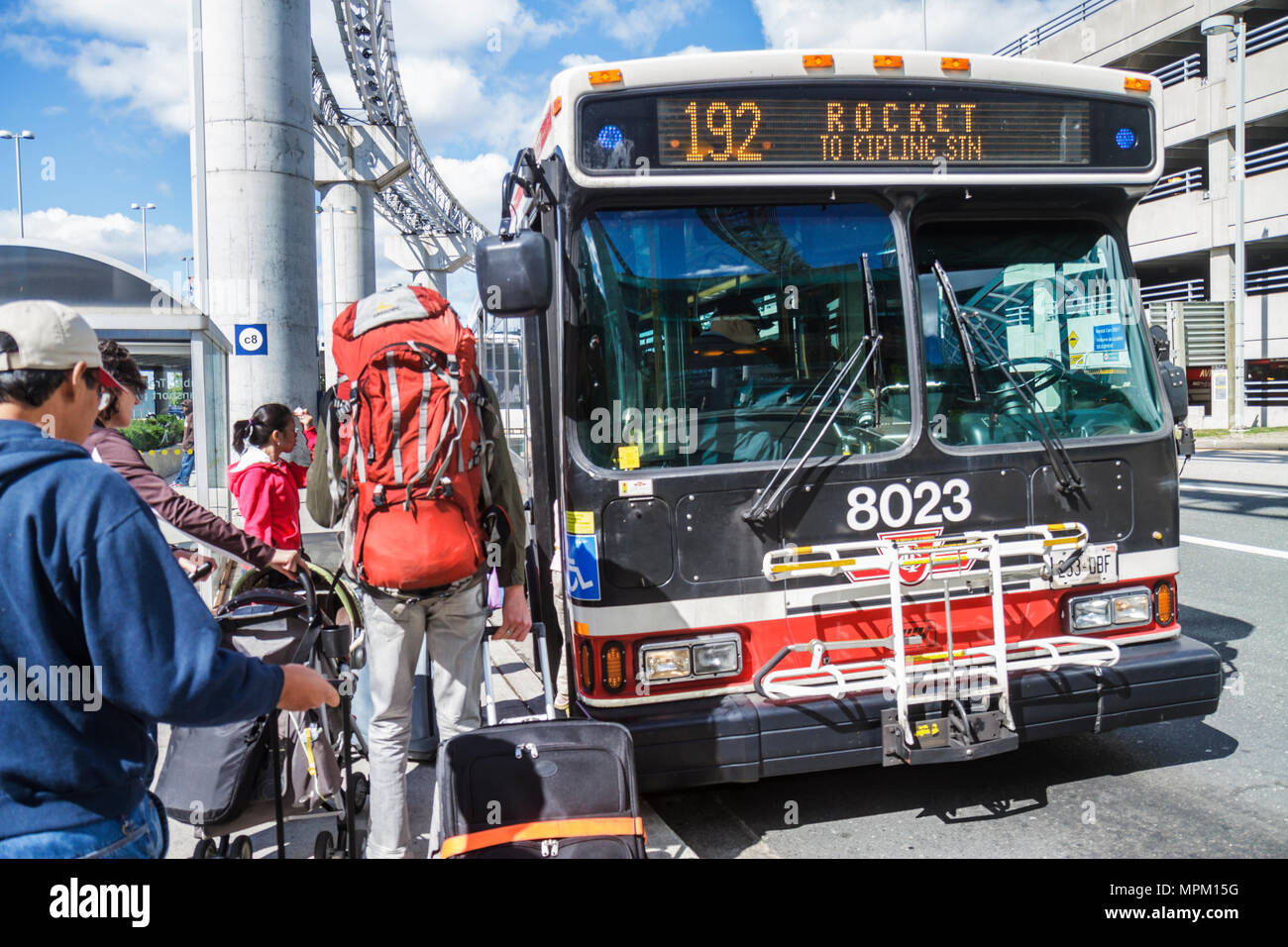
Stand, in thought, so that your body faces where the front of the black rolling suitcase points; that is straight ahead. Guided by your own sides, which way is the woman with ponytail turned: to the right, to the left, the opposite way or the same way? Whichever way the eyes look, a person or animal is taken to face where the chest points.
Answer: to the left

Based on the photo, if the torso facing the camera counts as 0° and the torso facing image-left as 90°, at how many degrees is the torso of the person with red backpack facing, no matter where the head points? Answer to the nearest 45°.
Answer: approximately 180°

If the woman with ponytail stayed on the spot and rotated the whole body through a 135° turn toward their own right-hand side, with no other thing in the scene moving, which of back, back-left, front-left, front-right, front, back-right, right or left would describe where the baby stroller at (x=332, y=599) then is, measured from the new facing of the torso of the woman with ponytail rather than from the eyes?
front-left

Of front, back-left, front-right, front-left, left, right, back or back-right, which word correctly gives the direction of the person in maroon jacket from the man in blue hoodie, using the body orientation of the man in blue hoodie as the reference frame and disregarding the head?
front-left

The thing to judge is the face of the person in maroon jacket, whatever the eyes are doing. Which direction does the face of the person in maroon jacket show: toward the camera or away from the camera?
away from the camera

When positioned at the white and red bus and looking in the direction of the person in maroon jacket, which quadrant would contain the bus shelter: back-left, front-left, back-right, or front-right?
front-right

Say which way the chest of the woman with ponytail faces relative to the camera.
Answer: to the viewer's right

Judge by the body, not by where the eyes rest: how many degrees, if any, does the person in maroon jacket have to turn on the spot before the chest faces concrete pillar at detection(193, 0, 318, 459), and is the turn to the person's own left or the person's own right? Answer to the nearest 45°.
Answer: approximately 90° to the person's own left

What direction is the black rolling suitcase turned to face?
toward the camera

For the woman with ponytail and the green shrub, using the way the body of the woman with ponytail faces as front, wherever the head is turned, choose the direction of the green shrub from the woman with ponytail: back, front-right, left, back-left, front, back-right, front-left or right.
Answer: left

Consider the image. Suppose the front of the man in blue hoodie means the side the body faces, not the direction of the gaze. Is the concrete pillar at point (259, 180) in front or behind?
in front

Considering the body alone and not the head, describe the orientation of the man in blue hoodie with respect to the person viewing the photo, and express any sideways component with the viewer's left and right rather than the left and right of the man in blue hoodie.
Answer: facing away from the viewer and to the right of the viewer

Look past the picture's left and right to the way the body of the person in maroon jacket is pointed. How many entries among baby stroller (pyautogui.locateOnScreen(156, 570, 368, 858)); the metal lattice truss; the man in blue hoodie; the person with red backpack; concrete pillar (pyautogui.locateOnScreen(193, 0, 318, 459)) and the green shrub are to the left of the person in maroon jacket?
3

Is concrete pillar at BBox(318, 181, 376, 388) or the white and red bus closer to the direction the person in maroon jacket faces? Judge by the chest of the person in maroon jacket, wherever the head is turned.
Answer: the white and red bus

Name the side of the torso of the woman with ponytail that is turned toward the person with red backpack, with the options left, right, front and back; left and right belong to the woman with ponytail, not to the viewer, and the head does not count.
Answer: right

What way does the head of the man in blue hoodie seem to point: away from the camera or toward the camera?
away from the camera

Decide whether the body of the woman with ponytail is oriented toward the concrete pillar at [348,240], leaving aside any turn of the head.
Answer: no

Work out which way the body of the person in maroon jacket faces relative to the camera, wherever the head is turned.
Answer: to the viewer's right
